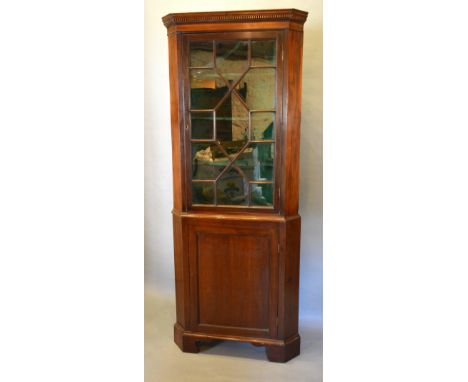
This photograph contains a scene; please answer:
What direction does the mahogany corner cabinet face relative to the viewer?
toward the camera
